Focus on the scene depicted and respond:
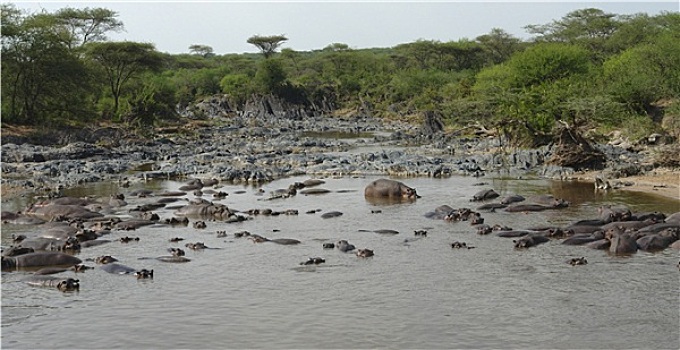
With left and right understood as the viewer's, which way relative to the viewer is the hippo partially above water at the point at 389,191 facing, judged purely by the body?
facing to the right of the viewer

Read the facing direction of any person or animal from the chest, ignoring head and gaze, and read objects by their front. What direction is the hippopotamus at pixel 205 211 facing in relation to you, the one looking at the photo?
facing to the right of the viewer

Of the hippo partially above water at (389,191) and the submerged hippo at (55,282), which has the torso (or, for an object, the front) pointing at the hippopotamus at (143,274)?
the submerged hippo

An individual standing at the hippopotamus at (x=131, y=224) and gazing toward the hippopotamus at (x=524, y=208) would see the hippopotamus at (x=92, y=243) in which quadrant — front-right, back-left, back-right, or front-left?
back-right

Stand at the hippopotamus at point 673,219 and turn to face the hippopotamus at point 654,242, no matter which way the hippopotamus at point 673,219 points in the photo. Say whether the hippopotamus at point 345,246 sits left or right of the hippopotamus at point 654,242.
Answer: right

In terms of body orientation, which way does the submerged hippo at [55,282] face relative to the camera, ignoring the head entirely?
to the viewer's right

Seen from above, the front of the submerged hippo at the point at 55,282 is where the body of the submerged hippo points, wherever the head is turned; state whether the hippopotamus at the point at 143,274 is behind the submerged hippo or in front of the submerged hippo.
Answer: in front

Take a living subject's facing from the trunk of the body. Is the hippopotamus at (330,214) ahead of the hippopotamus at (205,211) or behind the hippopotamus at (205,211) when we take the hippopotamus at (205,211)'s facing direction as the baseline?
ahead

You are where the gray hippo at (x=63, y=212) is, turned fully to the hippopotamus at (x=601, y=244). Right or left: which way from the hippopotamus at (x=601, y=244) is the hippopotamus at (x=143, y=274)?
right

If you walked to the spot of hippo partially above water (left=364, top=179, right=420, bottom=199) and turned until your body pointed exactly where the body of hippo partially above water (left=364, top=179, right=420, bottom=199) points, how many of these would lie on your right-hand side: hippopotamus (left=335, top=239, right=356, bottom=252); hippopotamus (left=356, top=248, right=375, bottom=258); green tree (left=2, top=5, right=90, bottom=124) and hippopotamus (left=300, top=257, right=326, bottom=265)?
3

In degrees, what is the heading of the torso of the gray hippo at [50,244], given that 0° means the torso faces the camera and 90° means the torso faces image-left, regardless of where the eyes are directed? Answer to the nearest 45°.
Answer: approximately 270°
